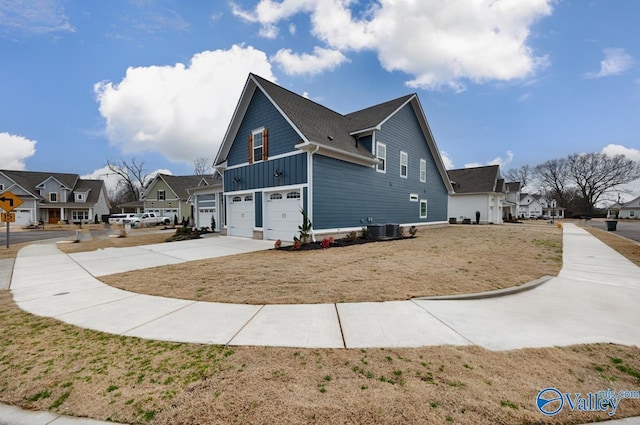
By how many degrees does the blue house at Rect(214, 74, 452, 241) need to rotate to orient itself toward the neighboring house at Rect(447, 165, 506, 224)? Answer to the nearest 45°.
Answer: approximately 180°

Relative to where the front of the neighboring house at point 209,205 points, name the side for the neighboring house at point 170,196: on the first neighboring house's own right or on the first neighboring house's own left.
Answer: on the first neighboring house's own right

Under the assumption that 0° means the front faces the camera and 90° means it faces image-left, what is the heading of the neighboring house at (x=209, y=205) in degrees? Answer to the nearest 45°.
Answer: approximately 45°

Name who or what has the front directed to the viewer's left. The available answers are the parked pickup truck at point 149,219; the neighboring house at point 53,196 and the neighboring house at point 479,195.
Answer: the parked pickup truck

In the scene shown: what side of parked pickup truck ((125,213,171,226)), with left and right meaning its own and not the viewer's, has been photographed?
left

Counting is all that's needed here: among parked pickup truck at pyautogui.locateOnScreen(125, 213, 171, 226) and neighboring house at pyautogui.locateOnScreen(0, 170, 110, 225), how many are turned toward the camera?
1

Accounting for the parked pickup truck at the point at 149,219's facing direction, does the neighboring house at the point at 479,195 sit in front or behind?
behind

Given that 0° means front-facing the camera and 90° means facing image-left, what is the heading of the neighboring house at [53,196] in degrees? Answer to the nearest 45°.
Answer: approximately 0°
